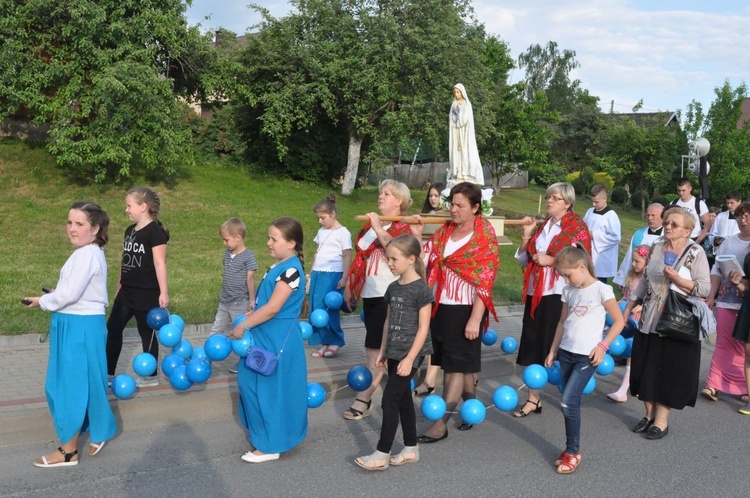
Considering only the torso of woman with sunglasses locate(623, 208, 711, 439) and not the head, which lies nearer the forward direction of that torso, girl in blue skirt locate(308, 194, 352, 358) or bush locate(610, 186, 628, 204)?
the girl in blue skirt

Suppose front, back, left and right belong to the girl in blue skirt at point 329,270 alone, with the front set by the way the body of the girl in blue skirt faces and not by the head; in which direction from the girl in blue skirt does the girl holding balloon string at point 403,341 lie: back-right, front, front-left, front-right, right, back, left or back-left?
front-left

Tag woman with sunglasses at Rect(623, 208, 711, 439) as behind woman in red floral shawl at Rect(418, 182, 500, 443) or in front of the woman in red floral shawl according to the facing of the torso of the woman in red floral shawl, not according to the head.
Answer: behind

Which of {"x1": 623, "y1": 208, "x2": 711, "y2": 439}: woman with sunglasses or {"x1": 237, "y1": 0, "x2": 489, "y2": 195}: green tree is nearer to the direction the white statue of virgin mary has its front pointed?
the woman with sunglasses

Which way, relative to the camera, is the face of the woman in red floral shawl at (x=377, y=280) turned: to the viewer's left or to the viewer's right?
to the viewer's left

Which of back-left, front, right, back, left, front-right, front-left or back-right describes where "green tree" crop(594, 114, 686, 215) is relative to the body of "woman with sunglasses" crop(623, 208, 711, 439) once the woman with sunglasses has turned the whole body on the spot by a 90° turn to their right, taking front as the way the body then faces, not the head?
front-right

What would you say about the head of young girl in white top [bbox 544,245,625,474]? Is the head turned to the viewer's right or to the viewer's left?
to the viewer's left

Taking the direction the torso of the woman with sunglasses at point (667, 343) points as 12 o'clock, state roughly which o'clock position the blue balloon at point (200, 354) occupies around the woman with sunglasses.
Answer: The blue balloon is roughly at 1 o'clock from the woman with sunglasses.

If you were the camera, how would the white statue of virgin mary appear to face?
facing the viewer and to the left of the viewer

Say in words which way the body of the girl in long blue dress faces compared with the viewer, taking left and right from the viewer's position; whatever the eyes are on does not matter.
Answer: facing to the left of the viewer

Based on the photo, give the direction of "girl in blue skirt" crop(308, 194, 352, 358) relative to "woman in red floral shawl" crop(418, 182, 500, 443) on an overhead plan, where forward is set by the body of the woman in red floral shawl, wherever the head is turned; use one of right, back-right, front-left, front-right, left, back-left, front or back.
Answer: right

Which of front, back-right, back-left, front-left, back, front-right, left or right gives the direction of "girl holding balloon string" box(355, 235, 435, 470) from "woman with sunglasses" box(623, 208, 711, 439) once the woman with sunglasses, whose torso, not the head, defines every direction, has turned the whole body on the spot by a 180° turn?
back

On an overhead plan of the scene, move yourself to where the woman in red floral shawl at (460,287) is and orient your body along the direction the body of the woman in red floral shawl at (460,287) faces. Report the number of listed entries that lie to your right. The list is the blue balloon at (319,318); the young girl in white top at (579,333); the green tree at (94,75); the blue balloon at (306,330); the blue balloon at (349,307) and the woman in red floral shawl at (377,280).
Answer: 5

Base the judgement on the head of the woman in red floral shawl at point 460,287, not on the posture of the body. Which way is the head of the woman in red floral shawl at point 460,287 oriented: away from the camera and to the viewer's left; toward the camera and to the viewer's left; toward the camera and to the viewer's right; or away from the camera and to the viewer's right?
toward the camera and to the viewer's left
